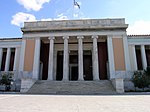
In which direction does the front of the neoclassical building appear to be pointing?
toward the camera
